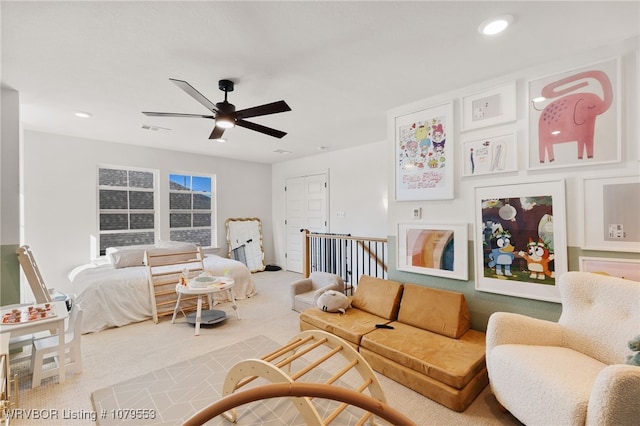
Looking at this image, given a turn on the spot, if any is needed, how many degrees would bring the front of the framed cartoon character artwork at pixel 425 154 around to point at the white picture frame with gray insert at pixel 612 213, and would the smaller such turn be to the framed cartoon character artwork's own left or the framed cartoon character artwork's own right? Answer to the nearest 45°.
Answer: approximately 90° to the framed cartoon character artwork's own left

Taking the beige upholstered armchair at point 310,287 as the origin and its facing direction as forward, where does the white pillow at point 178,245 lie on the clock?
The white pillow is roughly at 2 o'clock from the beige upholstered armchair.

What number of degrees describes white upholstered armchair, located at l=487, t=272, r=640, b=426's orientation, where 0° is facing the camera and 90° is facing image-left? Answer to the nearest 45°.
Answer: approximately 45°

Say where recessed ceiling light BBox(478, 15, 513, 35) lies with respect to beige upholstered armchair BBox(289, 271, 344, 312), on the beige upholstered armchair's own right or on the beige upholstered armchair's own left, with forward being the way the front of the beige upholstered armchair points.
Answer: on the beige upholstered armchair's own left

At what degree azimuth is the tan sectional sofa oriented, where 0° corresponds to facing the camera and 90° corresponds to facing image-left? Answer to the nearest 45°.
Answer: approximately 45°

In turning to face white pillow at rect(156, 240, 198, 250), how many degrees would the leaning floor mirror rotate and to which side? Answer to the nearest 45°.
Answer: approximately 90° to its right

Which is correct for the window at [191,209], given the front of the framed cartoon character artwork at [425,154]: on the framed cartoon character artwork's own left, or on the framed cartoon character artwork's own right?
on the framed cartoon character artwork's own right

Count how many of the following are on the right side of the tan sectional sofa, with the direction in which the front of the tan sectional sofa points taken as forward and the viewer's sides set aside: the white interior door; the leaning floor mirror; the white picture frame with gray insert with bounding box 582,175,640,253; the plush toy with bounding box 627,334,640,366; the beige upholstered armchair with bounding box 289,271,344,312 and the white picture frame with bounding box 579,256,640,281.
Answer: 3

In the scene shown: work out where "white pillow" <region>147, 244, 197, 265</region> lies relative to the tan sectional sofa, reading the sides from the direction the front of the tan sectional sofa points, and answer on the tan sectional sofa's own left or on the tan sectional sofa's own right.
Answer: on the tan sectional sofa's own right

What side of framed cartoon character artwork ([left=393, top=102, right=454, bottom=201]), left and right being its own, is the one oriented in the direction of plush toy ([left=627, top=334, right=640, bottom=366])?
left

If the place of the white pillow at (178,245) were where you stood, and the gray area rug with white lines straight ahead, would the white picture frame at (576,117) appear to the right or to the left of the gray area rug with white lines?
left

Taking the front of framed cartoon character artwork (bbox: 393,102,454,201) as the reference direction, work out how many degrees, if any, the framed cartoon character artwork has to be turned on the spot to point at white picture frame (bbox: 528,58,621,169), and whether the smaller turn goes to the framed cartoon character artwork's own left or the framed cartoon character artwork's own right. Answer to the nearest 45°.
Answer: approximately 90° to the framed cartoon character artwork's own left
